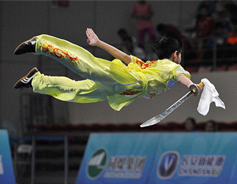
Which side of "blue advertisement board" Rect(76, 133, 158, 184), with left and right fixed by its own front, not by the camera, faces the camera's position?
front

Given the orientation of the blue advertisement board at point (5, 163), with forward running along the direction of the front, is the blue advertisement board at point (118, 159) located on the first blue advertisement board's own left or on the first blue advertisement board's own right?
on the first blue advertisement board's own left

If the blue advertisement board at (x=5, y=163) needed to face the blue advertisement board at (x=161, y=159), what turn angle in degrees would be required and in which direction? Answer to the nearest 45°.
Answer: approximately 90° to its left

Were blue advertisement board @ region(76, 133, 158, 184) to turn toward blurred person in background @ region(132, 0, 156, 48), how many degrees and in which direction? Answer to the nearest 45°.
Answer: approximately 180°

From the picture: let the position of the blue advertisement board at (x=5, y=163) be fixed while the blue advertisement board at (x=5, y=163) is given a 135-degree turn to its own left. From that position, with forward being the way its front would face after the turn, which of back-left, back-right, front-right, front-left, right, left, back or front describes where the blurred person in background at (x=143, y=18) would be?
front

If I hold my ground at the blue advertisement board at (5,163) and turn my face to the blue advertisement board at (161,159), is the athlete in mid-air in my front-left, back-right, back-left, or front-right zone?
front-right

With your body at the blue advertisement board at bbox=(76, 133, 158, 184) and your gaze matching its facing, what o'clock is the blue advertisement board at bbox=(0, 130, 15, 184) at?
the blue advertisement board at bbox=(0, 130, 15, 184) is roughly at 3 o'clock from the blue advertisement board at bbox=(76, 133, 158, 184).

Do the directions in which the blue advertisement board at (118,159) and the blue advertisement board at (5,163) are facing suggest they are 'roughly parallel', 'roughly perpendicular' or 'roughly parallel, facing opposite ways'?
roughly parallel

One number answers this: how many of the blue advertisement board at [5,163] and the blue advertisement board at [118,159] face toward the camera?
2
